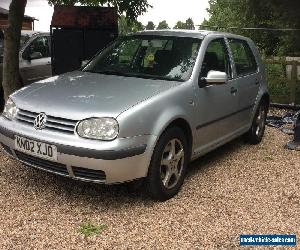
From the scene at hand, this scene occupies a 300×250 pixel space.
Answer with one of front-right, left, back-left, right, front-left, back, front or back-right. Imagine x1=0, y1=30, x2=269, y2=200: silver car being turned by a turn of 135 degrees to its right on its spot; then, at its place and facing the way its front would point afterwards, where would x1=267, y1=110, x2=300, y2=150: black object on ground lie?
front-right

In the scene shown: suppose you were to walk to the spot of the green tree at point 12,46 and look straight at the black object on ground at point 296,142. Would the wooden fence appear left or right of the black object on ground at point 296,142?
left

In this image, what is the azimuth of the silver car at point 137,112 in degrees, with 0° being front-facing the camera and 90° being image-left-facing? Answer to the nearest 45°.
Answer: approximately 45°

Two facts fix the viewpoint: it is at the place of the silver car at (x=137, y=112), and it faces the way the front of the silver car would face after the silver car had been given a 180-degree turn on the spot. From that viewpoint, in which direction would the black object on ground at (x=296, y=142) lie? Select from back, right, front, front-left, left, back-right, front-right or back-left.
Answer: front

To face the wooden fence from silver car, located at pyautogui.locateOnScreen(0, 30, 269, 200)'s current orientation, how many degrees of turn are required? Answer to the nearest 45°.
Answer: approximately 180°

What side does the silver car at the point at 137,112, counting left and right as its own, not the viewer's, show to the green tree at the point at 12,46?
right
